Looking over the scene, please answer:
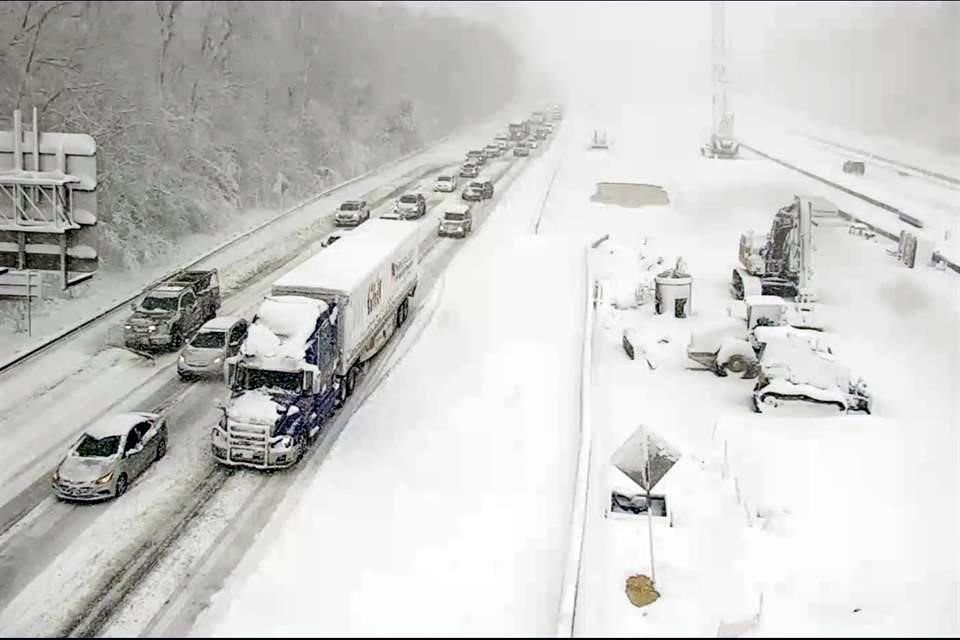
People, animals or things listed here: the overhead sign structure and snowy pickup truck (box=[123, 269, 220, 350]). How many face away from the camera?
1

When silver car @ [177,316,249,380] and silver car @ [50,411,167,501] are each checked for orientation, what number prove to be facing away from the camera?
0

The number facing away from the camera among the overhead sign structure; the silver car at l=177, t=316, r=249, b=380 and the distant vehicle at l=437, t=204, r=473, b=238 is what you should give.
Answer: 1

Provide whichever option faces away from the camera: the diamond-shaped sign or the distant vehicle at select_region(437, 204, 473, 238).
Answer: the diamond-shaped sign

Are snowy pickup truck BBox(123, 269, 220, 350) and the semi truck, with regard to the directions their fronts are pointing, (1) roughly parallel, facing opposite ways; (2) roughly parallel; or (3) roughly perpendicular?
roughly parallel

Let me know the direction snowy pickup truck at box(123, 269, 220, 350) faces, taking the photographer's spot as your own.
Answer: facing the viewer and to the left of the viewer

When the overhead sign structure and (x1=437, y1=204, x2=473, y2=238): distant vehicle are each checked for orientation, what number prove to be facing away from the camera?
1

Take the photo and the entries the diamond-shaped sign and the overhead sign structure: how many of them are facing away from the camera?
2

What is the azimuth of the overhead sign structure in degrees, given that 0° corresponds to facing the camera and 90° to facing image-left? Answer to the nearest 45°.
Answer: approximately 180°
